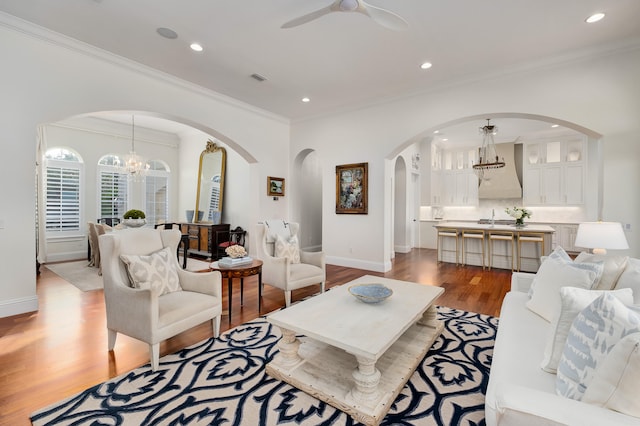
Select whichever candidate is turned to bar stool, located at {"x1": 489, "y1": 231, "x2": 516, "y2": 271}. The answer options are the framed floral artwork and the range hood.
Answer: the range hood

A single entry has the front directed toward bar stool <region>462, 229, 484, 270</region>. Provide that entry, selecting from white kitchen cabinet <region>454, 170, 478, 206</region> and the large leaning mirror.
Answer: the white kitchen cabinet

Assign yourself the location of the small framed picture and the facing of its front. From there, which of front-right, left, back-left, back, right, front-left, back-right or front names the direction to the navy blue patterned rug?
front-right

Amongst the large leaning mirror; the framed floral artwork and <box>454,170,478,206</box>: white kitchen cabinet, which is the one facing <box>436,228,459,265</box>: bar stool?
the white kitchen cabinet

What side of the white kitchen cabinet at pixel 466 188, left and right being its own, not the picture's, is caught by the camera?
front

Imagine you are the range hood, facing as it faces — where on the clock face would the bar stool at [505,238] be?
The bar stool is roughly at 12 o'clock from the range hood.

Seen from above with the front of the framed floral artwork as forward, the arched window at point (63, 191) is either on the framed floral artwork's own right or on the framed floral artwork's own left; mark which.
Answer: on the framed floral artwork's own right

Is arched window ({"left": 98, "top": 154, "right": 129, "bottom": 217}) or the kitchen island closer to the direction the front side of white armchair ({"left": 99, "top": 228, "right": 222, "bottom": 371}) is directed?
the kitchen island

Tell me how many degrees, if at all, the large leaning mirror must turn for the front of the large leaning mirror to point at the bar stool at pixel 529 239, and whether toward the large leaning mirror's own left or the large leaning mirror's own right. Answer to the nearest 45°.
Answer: approximately 90° to the large leaning mirror's own left

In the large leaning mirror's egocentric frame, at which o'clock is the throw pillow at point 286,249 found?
The throw pillow is roughly at 10 o'clock from the large leaning mirror.

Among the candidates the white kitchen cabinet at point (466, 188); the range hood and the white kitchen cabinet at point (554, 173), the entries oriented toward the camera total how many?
3

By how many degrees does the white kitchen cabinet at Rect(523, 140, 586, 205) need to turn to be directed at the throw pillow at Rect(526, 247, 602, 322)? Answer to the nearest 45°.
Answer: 0° — it already faces it

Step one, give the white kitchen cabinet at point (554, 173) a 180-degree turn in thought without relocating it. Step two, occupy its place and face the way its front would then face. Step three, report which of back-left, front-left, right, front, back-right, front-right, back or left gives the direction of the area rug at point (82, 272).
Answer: back-left

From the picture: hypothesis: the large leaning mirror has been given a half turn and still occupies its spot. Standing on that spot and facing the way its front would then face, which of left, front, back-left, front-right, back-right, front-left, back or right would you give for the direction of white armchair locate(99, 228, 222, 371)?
back-right

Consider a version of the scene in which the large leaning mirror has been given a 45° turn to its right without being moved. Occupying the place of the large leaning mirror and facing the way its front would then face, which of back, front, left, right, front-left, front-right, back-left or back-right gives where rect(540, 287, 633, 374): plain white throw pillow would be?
left

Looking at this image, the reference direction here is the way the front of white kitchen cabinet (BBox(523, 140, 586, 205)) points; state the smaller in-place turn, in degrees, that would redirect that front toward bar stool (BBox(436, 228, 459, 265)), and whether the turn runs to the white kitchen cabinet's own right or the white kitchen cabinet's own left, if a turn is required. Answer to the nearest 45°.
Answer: approximately 45° to the white kitchen cabinet's own right

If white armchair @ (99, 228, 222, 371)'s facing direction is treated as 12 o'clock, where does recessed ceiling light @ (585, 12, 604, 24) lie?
The recessed ceiling light is roughly at 11 o'clock from the white armchair.

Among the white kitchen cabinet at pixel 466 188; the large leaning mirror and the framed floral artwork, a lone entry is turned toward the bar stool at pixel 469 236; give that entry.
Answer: the white kitchen cabinet

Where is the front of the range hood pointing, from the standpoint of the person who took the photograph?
facing the viewer

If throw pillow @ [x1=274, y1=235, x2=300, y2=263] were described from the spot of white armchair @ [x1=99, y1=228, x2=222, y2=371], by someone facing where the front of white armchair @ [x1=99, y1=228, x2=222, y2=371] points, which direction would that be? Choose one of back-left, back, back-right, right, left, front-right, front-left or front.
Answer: left
